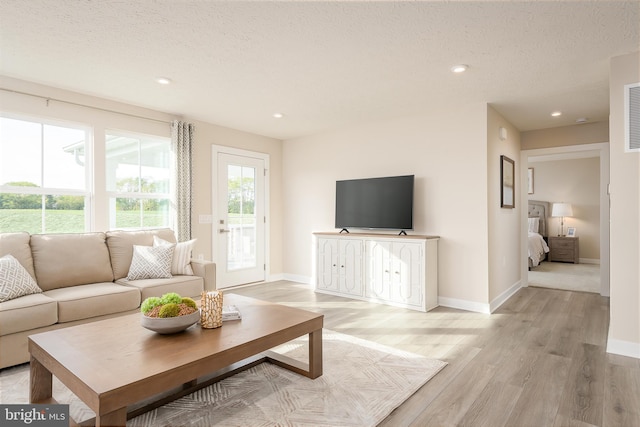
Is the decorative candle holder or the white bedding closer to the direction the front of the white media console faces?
the decorative candle holder

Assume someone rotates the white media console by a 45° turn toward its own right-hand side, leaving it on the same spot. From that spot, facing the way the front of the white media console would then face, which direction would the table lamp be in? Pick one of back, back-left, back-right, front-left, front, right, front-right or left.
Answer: back-right

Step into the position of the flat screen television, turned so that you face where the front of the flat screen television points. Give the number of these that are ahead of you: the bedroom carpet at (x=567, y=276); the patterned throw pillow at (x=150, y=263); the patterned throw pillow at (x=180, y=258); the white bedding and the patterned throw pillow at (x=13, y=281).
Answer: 3

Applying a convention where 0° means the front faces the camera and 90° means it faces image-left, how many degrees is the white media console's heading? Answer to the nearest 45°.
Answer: approximately 45°

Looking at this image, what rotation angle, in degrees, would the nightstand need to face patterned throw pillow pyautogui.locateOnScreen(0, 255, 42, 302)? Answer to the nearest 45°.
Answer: approximately 45° to its right

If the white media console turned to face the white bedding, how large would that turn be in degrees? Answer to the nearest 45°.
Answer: approximately 180°

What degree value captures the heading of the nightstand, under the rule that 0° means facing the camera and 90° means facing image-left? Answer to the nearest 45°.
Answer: approximately 0°

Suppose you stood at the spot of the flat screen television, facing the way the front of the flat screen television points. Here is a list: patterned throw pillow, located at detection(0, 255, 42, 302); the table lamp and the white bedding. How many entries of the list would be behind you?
2

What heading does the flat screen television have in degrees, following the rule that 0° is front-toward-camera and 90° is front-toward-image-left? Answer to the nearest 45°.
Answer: approximately 45°
